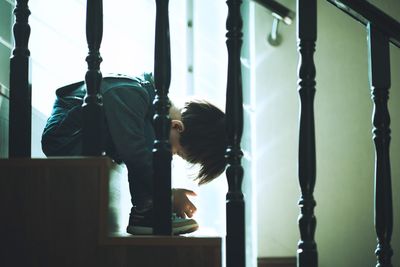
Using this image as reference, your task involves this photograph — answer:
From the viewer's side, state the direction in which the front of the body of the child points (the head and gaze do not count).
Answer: to the viewer's right

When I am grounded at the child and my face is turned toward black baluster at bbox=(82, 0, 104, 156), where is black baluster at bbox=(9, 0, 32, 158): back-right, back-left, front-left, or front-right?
front-right
